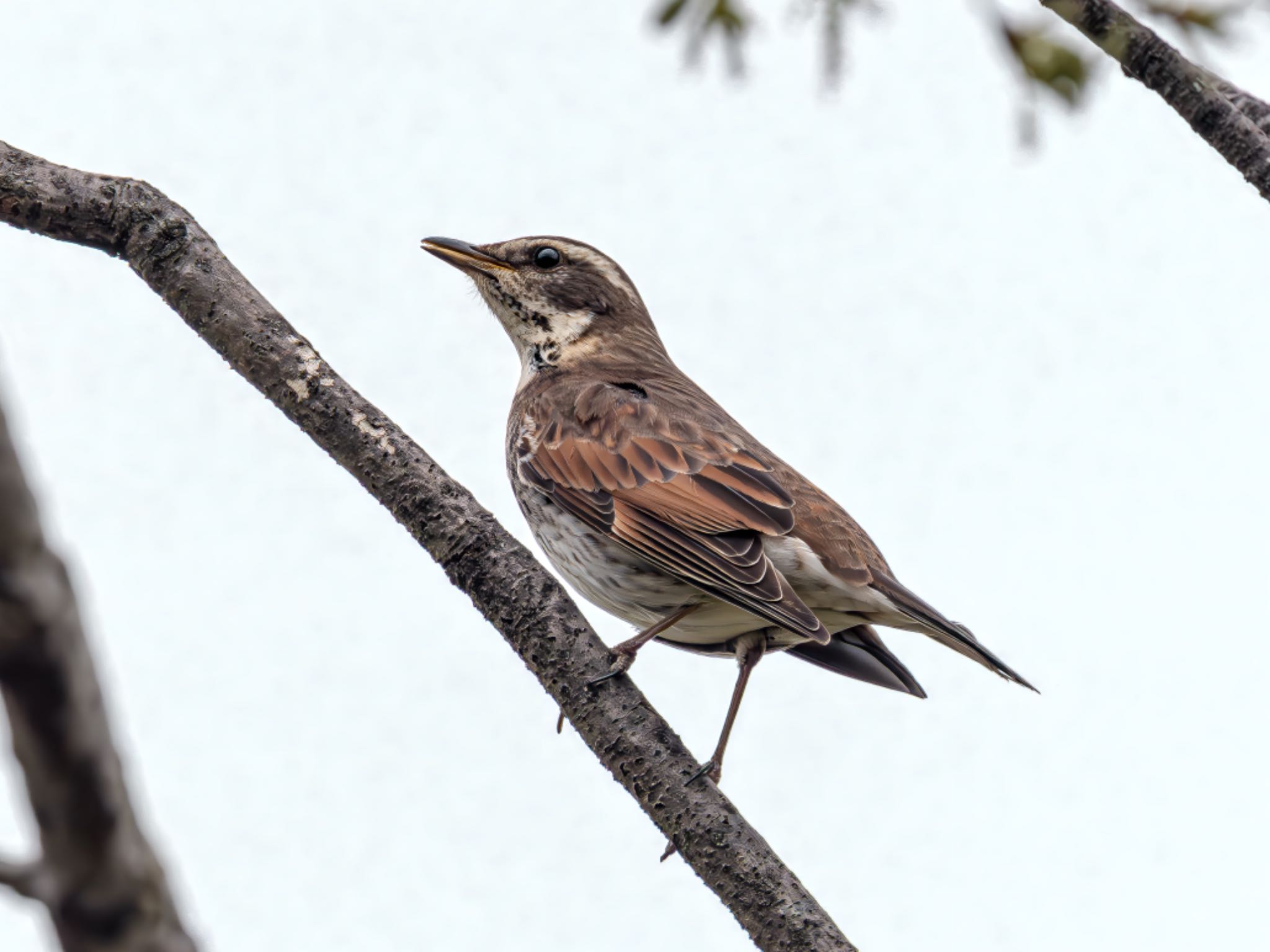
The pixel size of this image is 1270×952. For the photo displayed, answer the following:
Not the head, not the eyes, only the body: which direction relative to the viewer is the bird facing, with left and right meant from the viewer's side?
facing to the left of the viewer
